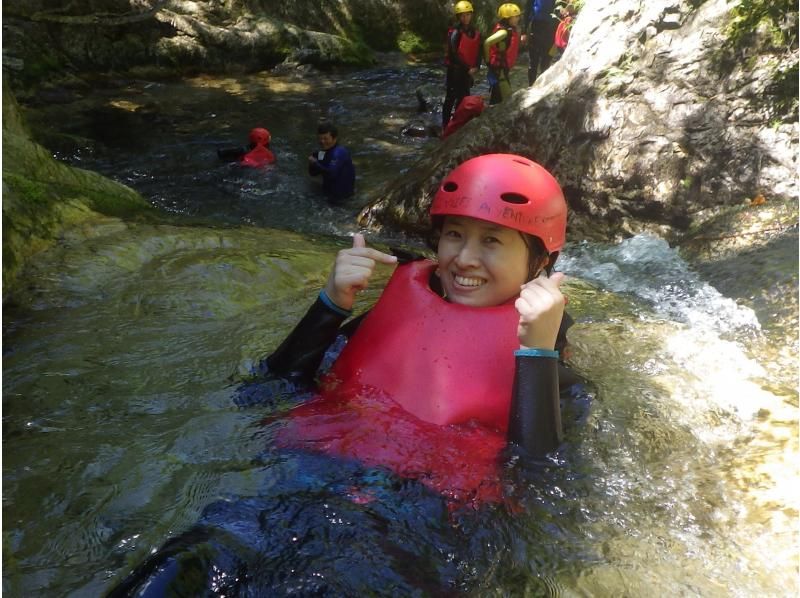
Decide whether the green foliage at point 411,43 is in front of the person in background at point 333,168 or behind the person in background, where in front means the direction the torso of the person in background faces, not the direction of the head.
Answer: behind

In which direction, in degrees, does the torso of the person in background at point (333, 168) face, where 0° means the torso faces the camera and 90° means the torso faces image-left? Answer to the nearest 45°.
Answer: approximately 45°

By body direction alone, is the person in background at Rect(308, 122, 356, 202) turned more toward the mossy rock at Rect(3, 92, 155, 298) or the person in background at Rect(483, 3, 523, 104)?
the mossy rock

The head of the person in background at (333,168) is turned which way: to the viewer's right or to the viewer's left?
to the viewer's left

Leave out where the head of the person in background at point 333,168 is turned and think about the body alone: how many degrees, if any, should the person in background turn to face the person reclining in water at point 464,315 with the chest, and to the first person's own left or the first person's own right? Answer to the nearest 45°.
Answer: approximately 45° to the first person's own left

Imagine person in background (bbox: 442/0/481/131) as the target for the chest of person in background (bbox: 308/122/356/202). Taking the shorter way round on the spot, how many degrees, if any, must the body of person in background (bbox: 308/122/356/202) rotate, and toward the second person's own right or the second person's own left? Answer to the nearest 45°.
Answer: approximately 180°

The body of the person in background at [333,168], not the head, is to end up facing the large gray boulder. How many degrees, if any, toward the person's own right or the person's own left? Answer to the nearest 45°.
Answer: approximately 90° to the person's own left

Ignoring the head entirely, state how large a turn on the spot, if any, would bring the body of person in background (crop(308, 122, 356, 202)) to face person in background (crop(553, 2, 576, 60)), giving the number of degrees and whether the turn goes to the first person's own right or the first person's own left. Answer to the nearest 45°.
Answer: approximately 180°

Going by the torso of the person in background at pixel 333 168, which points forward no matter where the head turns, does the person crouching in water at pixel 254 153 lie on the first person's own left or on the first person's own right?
on the first person's own right

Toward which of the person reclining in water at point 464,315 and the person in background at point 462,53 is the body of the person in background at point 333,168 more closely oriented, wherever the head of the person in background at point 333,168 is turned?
the person reclining in water

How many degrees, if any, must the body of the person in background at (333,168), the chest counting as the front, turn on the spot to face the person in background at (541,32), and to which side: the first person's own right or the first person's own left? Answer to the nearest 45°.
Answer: approximately 180°

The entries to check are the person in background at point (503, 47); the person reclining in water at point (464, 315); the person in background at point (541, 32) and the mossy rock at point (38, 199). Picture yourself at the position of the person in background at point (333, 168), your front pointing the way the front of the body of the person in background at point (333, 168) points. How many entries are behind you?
2

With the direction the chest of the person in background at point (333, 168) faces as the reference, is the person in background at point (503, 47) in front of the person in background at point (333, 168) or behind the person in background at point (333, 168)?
behind
